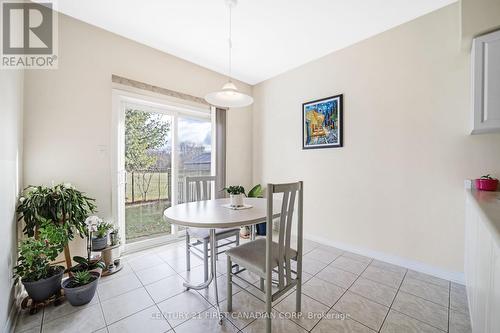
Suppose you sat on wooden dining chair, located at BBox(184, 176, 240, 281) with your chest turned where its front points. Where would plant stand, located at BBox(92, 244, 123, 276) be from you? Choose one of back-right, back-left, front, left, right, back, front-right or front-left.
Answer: back-right

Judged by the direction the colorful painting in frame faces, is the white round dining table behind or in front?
in front

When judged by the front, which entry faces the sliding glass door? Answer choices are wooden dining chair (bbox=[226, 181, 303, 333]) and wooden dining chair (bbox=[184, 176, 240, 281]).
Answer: wooden dining chair (bbox=[226, 181, 303, 333])

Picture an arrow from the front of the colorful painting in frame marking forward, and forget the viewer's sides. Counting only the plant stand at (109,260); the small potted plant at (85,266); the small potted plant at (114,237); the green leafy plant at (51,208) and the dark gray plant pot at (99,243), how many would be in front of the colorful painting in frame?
5

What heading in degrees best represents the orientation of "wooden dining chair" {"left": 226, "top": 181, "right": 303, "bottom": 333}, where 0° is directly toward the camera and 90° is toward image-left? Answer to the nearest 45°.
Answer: approximately 135°

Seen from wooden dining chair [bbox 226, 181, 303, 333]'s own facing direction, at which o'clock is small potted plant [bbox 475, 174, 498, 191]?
The small potted plant is roughly at 4 o'clock from the wooden dining chair.

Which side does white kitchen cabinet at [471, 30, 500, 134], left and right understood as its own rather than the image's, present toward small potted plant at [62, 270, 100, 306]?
front

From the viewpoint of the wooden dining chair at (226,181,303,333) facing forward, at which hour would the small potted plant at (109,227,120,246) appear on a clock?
The small potted plant is roughly at 11 o'clock from the wooden dining chair.

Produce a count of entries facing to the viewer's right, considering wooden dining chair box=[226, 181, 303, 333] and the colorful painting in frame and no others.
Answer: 0

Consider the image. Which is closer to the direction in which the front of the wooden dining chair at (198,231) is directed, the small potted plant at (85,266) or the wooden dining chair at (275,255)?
the wooden dining chair

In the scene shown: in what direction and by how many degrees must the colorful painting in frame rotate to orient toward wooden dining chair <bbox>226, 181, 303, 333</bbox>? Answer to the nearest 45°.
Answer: approximately 45° to its left

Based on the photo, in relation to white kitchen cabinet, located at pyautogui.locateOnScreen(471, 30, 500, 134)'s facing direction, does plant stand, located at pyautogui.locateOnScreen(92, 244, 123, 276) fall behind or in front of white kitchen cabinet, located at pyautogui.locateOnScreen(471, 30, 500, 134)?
in front

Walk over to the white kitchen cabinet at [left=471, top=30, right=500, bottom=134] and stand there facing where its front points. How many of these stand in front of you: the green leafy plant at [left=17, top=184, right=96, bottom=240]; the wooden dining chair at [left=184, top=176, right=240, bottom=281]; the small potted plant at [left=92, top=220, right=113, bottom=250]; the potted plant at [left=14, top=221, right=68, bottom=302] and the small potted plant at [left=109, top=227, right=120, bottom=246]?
5

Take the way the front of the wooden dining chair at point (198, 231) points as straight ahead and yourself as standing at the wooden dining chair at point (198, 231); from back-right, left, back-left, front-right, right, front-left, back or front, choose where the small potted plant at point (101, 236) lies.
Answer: back-right

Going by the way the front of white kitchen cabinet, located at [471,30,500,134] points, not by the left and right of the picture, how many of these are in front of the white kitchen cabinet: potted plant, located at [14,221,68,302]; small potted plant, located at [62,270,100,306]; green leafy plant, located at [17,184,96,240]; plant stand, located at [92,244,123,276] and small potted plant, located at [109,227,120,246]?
5

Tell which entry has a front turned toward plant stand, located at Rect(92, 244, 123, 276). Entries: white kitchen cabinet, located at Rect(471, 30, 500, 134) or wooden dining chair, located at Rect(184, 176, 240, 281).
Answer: the white kitchen cabinet
